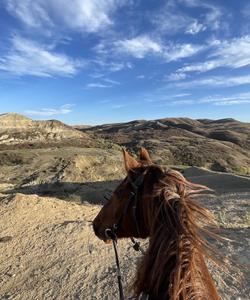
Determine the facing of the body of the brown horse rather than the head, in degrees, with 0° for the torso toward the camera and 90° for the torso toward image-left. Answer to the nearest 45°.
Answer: approximately 135°
